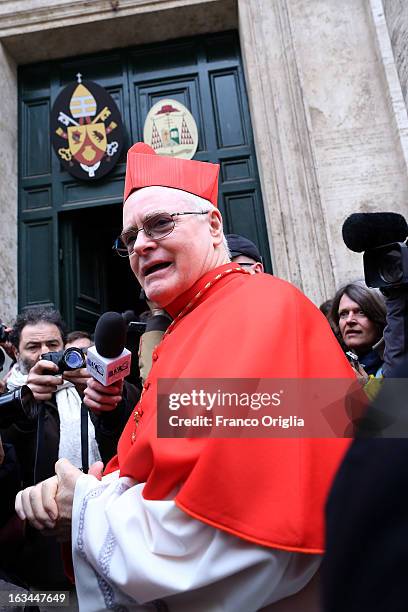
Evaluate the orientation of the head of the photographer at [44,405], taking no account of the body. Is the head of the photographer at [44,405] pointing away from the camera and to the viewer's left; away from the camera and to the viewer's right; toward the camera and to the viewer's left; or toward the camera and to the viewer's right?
toward the camera and to the viewer's right

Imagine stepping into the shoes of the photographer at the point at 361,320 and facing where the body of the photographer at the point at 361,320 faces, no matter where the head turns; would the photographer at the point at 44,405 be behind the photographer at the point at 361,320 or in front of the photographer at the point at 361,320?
in front

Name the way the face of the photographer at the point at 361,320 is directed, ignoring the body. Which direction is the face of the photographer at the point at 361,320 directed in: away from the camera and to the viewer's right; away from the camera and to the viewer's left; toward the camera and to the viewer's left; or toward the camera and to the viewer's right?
toward the camera and to the viewer's left

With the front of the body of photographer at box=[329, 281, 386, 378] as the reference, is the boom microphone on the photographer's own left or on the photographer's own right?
on the photographer's own left

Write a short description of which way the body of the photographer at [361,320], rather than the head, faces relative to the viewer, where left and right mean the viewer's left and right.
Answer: facing the viewer and to the left of the viewer
